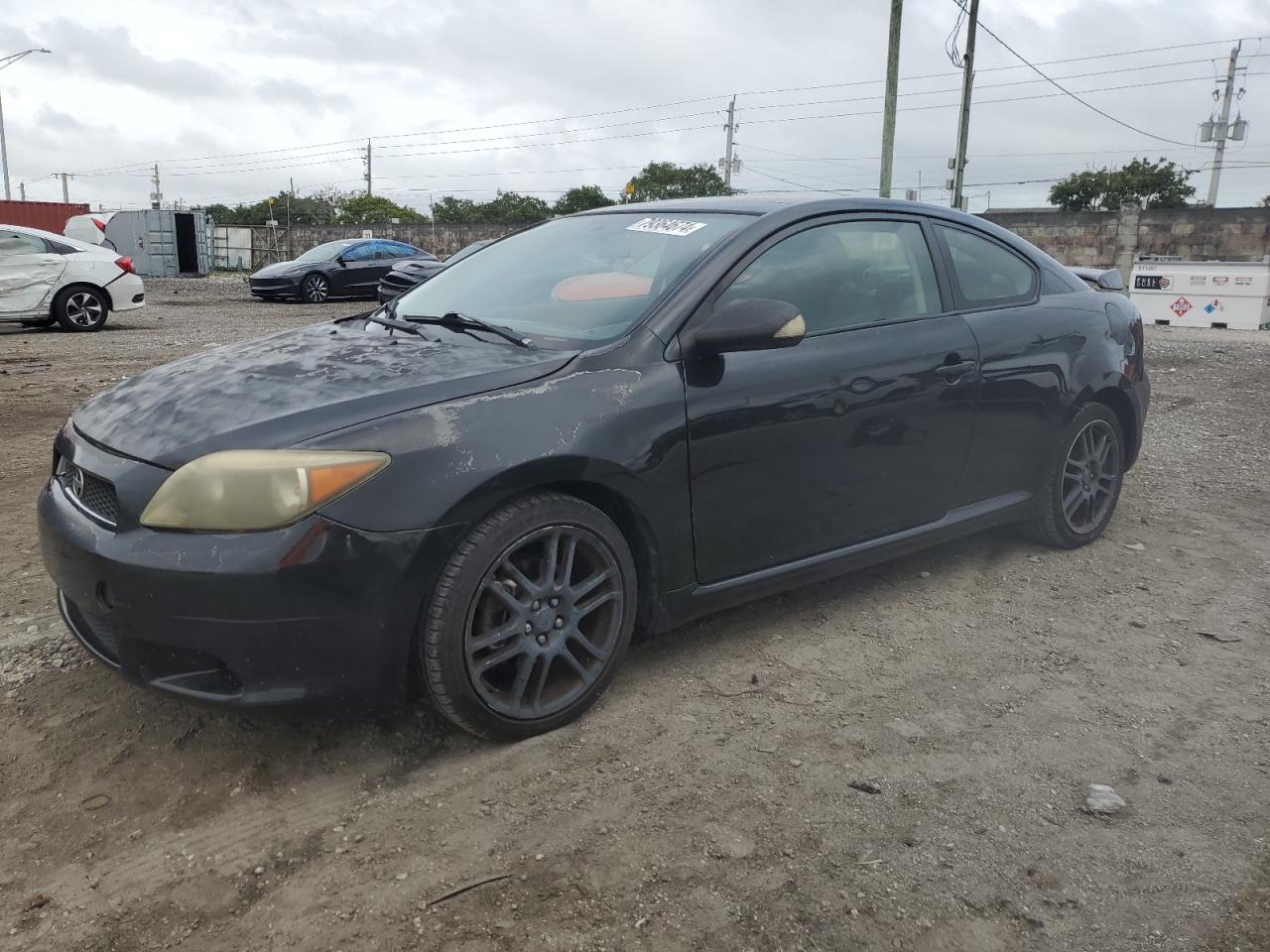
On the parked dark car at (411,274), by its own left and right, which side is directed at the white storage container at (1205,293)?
back

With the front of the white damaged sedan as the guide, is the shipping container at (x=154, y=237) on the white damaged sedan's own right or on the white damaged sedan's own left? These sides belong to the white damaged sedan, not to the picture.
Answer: on the white damaged sedan's own right

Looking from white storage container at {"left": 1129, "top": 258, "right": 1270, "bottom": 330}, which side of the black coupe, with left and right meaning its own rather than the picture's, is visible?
back

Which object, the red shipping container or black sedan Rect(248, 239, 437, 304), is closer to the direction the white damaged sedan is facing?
the red shipping container

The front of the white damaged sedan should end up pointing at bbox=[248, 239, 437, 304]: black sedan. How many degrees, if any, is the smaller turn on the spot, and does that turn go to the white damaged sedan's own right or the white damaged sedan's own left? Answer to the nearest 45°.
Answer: approximately 135° to the white damaged sedan's own right

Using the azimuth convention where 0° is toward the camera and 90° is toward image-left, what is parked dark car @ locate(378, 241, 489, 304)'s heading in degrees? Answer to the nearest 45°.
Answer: approximately 45°

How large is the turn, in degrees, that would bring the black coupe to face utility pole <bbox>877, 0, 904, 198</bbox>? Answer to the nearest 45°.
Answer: approximately 135° to its right

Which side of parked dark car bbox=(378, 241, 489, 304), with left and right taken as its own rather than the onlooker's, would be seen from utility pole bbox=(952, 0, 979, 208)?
back

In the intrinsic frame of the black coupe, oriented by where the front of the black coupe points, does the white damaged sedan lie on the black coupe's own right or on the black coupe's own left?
on the black coupe's own right

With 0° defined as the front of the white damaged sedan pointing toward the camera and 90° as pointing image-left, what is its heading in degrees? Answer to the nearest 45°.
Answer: approximately 90°

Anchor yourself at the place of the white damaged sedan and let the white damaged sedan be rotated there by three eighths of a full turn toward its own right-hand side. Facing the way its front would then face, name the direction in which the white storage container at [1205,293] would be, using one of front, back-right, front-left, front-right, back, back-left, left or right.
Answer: front-right
